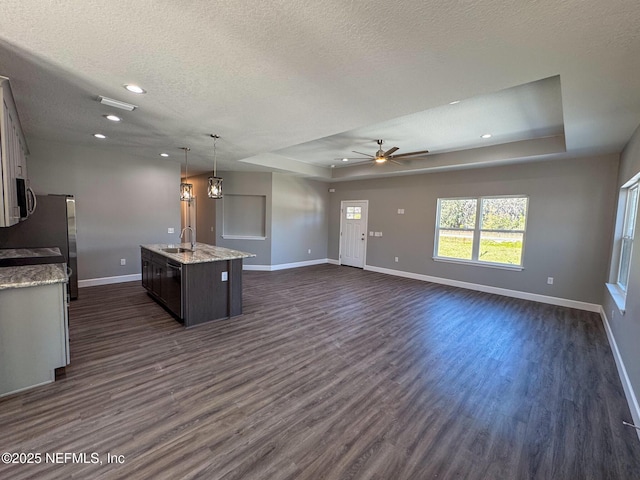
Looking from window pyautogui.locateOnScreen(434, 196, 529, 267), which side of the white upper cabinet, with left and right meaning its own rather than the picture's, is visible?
front

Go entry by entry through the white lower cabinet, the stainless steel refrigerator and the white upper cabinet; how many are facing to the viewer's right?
3

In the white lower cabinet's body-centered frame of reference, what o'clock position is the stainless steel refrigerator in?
The stainless steel refrigerator is roughly at 9 o'clock from the white lower cabinet.

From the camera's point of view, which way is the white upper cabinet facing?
to the viewer's right

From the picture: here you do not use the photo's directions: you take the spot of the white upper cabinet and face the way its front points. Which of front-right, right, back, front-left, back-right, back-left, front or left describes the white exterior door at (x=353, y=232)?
front

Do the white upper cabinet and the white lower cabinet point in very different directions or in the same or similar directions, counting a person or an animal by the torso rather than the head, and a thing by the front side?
same or similar directions

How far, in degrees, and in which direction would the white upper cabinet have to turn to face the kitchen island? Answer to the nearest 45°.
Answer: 0° — it already faces it

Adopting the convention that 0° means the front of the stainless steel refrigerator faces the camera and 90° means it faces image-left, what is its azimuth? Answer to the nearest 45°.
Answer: approximately 270°

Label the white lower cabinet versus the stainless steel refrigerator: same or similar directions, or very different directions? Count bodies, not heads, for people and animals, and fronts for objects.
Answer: same or similar directions

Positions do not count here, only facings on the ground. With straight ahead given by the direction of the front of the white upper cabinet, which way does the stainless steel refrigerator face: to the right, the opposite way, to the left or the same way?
the same way

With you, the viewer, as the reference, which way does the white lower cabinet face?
facing to the right of the viewer
